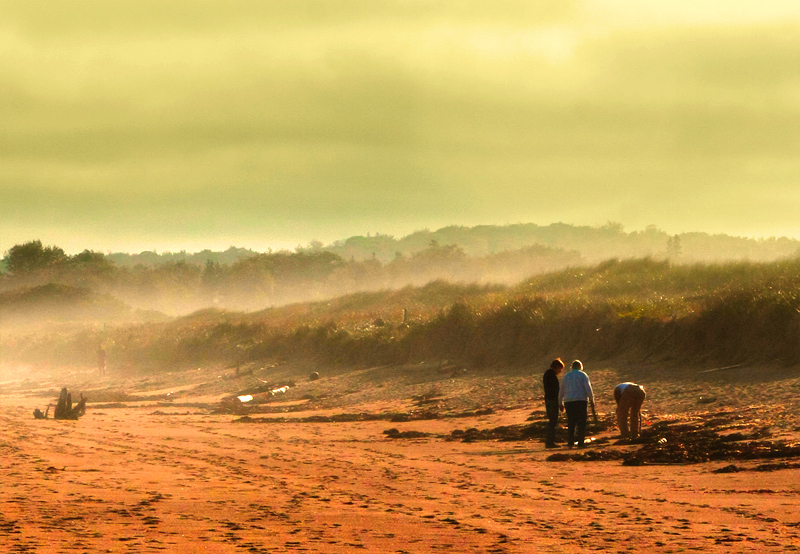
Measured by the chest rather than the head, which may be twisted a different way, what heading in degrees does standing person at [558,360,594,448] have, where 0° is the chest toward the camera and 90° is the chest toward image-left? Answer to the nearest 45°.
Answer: approximately 180°

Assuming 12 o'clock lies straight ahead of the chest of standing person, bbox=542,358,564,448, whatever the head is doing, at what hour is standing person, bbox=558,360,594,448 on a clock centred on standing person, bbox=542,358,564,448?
standing person, bbox=558,360,594,448 is roughly at 12 o'clock from standing person, bbox=542,358,564,448.

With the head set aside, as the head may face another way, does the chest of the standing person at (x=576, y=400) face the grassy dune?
yes
